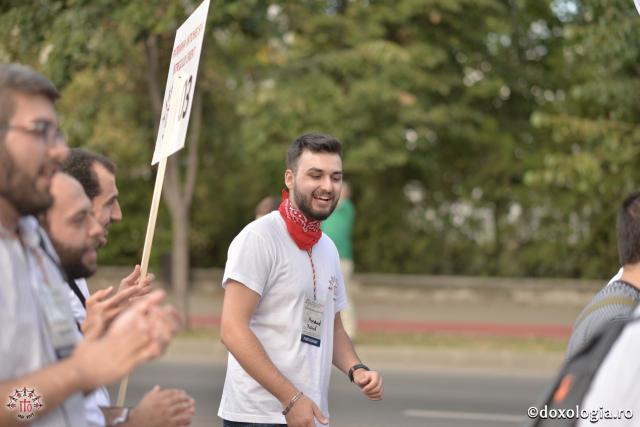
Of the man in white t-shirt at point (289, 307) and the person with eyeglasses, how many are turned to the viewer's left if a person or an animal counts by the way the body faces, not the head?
0

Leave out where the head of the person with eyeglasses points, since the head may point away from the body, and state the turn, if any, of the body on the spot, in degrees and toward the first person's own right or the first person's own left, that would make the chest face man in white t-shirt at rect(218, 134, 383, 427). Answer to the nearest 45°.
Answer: approximately 45° to the first person's own left

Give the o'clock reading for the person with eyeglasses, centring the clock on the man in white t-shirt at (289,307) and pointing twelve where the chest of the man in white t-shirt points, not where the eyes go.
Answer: The person with eyeglasses is roughly at 2 o'clock from the man in white t-shirt.

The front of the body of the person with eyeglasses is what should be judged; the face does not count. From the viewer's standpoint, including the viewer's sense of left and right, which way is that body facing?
facing to the right of the viewer

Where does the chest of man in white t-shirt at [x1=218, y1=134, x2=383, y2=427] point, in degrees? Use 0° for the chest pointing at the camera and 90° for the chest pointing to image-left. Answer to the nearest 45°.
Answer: approximately 315°
